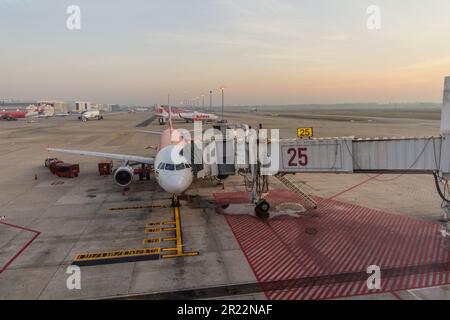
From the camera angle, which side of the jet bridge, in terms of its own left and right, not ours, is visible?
left

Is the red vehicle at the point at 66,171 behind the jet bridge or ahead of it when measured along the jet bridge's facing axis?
ahead
